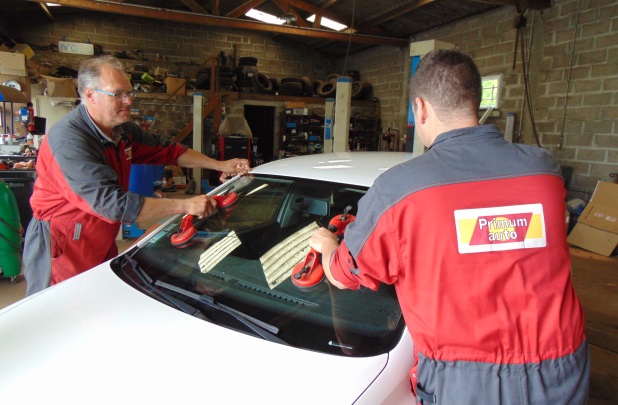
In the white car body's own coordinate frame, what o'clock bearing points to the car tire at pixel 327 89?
The car tire is roughly at 5 o'clock from the white car body.

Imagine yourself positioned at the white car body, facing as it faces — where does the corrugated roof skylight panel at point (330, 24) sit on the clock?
The corrugated roof skylight panel is roughly at 5 o'clock from the white car body.

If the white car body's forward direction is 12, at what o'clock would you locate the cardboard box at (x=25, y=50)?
The cardboard box is roughly at 4 o'clock from the white car body.

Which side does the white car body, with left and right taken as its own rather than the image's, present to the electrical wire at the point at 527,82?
back

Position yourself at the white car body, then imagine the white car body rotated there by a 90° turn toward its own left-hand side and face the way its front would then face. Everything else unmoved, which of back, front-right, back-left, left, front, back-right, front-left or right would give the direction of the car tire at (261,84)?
back-left

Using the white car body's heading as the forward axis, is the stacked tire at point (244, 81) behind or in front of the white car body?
behind

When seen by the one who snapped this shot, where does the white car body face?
facing the viewer and to the left of the viewer

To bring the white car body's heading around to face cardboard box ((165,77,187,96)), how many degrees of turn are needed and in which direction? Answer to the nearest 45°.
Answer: approximately 135° to its right

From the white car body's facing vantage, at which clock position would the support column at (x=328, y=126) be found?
The support column is roughly at 5 o'clock from the white car body.

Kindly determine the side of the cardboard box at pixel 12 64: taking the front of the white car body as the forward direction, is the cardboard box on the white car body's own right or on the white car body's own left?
on the white car body's own right

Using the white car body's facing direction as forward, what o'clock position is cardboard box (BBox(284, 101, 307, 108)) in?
The cardboard box is roughly at 5 o'clock from the white car body.

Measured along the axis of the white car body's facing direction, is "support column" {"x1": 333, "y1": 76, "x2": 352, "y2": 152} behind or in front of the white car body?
behind

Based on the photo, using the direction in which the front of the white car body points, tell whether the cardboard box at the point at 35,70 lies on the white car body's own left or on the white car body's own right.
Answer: on the white car body's own right

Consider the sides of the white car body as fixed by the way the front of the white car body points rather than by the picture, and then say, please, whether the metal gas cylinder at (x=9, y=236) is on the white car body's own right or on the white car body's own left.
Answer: on the white car body's own right
